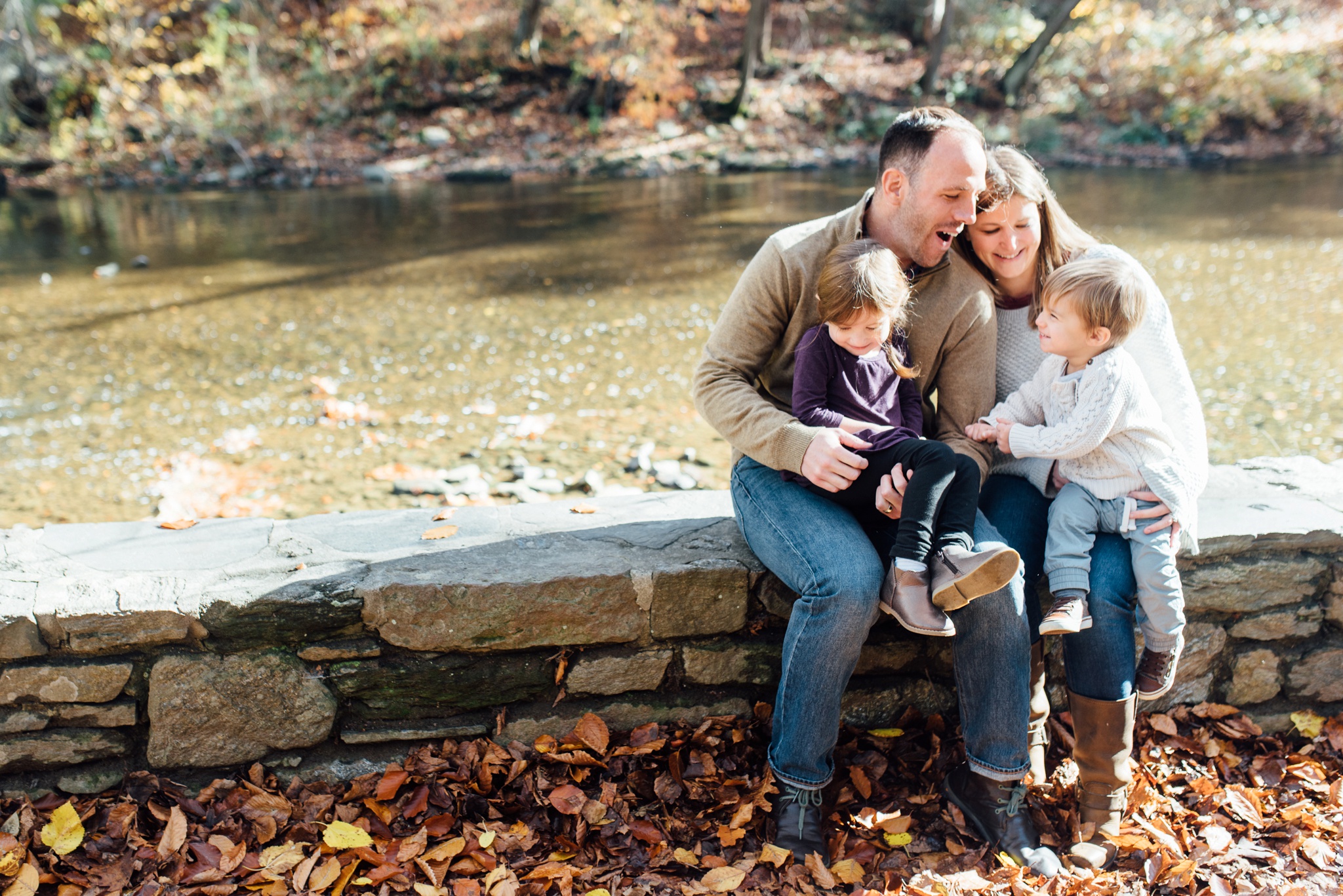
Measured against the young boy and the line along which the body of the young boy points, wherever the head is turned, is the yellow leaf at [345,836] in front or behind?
in front

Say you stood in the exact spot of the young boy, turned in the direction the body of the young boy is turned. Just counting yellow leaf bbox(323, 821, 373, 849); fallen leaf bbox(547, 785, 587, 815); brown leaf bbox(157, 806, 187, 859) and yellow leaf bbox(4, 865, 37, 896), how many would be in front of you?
4

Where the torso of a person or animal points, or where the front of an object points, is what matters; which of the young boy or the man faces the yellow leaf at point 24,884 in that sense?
the young boy

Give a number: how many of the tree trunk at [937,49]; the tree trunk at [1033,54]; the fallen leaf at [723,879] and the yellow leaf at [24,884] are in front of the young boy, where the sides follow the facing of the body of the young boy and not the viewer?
2

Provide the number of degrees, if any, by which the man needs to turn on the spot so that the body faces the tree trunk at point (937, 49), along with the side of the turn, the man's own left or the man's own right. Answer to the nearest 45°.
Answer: approximately 135° to the man's own left

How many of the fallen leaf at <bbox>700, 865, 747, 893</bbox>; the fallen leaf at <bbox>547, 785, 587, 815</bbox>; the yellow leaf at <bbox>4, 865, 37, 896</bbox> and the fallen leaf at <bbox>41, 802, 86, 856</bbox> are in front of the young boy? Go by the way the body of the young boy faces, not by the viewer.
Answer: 4

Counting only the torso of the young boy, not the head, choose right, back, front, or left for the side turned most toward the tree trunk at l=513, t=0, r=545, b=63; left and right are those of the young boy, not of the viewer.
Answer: right

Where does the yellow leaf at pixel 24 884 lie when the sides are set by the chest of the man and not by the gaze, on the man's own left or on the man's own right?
on the man's own right

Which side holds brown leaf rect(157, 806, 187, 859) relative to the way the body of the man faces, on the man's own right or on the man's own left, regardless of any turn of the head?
on the man's own right

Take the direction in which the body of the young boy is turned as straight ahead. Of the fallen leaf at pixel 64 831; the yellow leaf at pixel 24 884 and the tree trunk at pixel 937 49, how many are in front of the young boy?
2

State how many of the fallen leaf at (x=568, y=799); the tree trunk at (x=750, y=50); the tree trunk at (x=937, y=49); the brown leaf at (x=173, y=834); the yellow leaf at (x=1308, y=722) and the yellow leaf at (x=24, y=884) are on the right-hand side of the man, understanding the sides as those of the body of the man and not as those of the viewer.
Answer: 3

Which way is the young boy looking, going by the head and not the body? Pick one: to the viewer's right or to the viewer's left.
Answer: to the viewer's left

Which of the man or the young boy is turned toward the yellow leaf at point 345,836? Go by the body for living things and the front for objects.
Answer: the young boy

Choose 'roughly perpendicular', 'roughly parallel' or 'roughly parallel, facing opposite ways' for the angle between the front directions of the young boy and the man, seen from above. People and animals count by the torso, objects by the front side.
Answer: roughly perpendicular

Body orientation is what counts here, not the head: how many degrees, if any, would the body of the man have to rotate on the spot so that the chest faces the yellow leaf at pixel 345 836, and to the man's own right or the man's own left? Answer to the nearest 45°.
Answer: approximately 90° to the man's own right

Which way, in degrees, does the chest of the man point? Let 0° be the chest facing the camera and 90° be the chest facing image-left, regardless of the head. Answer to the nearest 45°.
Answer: approximately 315°

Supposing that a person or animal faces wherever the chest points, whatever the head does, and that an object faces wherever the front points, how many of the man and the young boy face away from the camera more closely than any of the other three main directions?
0

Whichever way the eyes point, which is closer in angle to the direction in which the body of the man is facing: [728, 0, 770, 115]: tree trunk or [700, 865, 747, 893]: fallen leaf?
the fallen leaf
